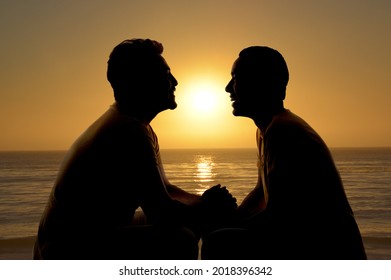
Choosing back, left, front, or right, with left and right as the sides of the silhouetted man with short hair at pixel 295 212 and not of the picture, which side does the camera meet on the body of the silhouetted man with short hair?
left

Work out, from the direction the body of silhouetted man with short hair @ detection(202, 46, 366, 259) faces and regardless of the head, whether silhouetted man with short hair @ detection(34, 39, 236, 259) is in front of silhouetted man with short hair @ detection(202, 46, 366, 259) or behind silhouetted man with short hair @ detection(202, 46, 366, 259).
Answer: in front

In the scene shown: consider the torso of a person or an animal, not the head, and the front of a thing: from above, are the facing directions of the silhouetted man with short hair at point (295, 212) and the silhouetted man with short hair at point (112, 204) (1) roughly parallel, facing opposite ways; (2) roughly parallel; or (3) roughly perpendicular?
roughly parallel, facing opposite ways

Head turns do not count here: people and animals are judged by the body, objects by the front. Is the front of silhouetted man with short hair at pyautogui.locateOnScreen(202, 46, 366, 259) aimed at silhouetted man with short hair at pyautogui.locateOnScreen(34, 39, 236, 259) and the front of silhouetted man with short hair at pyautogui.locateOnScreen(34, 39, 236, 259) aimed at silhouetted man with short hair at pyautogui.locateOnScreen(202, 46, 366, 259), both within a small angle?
yes

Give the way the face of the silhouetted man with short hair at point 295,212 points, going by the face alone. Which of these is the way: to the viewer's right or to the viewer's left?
to the viewer's left

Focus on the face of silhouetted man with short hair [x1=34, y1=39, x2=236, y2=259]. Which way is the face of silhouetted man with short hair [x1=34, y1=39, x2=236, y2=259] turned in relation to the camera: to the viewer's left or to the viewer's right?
to the viewer's right

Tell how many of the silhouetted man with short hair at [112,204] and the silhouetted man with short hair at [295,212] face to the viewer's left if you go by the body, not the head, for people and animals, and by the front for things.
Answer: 1

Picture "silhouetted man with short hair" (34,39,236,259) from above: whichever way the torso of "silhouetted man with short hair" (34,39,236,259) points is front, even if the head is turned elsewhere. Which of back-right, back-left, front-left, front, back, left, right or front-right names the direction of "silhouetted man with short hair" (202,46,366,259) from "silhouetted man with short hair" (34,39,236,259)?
front

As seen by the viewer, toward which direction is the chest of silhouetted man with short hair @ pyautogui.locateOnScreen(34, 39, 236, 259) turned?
to the viewer's right
